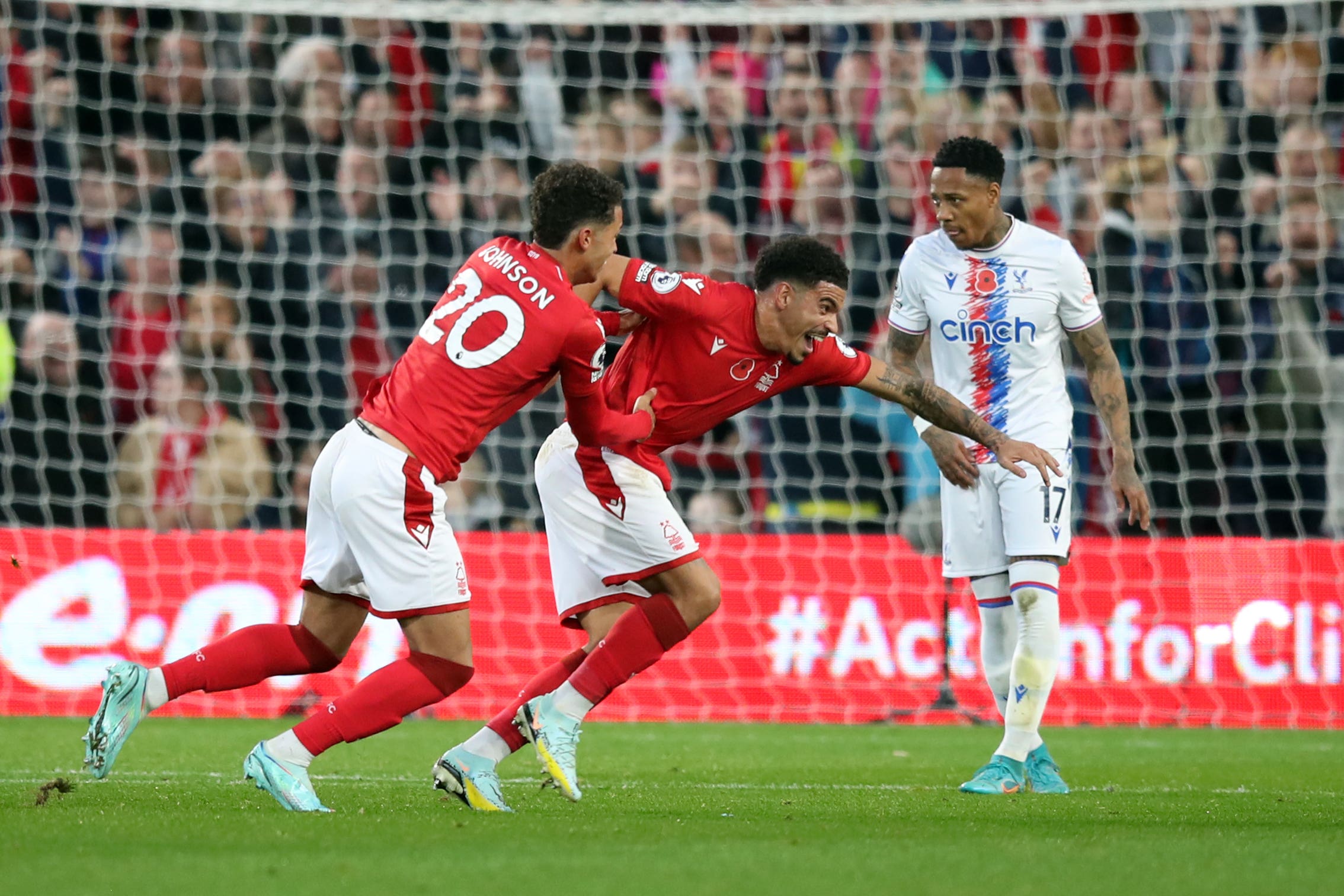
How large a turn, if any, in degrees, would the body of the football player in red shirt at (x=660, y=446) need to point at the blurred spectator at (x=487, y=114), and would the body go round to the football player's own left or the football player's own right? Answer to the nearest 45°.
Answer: approximately 135° to the football player's own left

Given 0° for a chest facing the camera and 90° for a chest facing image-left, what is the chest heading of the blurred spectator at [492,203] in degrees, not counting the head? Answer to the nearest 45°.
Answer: approximately 0°

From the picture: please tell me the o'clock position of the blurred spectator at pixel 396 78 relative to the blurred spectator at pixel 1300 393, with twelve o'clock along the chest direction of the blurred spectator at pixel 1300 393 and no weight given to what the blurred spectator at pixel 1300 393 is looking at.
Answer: the blurred spectator at pixel 396 78 is roughly at 3 o'clock from the blurred spectator at pixel 1300 393.

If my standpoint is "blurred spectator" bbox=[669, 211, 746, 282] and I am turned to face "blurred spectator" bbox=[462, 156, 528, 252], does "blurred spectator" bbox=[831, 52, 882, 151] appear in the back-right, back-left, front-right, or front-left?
back-right

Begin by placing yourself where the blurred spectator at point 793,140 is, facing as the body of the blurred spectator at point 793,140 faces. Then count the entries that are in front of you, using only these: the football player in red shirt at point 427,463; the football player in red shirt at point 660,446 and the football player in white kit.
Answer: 3

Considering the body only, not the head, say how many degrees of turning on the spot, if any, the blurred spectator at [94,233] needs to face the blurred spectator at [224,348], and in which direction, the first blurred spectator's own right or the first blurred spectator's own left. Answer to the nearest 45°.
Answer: approximately 45° to the first blurred spectator's own left

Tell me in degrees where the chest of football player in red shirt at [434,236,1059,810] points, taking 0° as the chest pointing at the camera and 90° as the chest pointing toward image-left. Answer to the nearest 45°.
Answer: approximately 315°

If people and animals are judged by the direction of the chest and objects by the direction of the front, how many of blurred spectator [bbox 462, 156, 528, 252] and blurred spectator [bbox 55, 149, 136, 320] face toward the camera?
2

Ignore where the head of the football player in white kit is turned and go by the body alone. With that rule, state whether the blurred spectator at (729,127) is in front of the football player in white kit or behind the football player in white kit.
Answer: behind
